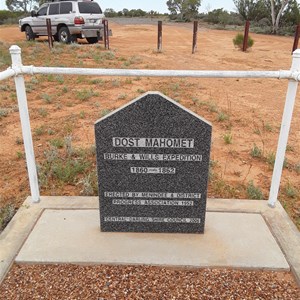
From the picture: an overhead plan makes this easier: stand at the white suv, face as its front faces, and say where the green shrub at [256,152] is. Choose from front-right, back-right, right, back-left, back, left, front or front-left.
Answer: back-left

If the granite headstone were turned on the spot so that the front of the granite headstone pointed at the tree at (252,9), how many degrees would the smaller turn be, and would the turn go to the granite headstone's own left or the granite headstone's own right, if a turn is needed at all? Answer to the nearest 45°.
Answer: approximately 180°

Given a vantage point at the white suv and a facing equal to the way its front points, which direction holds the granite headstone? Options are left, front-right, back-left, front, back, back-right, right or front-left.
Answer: back-left

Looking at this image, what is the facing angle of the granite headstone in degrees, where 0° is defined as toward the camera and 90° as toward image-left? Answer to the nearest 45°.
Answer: approximately 0°

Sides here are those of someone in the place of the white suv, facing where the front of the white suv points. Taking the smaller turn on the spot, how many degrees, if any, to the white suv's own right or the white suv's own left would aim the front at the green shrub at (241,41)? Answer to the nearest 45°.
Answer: approximately 135° to the white suv's own right

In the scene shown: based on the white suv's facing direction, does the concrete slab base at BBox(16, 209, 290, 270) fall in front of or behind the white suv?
behind

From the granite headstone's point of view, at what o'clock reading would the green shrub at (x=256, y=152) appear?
The green shrub is roughly at 7 o'clock from the granite headstone.

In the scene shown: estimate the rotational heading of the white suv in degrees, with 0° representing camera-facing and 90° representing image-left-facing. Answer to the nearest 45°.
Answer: approximately 135°

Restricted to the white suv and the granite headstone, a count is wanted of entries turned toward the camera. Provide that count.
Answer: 1

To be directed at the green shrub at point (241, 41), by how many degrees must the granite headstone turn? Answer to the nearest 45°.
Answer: approximately 180°

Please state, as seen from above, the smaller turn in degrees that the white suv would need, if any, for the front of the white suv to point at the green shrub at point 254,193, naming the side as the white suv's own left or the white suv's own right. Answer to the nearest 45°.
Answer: approximately 135° to the white suv's own left
